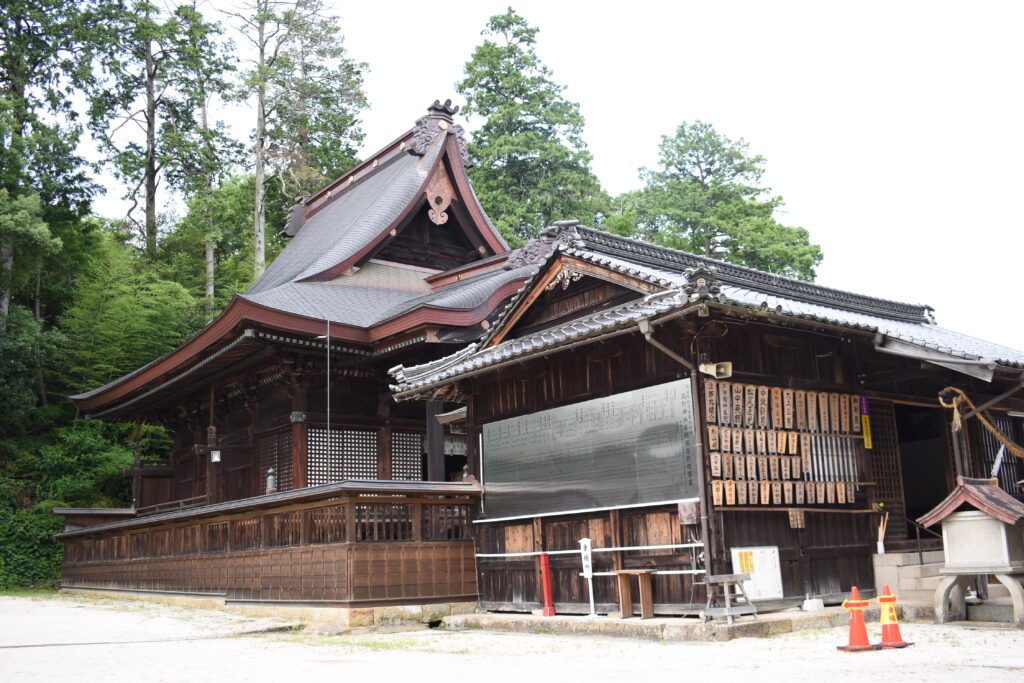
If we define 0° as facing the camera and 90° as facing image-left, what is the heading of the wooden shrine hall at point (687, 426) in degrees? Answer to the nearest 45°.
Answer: approximately 315°

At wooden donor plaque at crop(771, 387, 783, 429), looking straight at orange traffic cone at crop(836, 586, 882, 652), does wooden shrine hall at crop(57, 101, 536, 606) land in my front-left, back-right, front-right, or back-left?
back-right

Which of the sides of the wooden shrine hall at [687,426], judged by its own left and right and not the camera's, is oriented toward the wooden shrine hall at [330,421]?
back

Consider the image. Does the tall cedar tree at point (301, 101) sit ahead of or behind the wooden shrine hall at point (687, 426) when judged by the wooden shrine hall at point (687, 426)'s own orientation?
behind

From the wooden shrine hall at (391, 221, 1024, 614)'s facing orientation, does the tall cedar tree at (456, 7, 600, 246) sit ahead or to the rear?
to the rear

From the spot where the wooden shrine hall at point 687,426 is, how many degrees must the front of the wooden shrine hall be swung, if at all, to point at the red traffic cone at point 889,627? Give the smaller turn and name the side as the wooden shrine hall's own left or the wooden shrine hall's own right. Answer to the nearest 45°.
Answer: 0° — it already faces it

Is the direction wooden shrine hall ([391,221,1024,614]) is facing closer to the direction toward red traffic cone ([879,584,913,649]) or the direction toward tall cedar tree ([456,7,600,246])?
the red traffic cone
